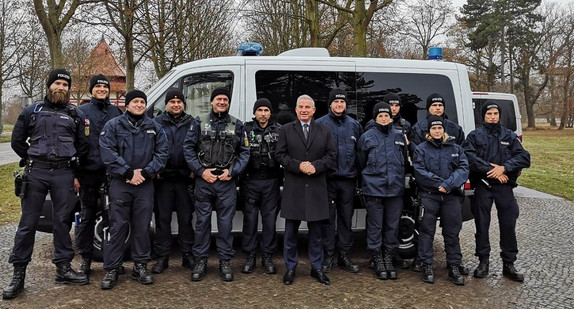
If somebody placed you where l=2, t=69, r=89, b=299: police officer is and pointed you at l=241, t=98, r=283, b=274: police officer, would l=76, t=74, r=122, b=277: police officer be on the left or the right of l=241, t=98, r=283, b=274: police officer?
left

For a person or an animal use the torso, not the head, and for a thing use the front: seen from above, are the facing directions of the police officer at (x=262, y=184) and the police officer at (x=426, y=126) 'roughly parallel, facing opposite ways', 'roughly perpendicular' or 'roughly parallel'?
roughly parallel

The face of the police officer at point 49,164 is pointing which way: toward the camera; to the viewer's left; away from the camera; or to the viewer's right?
toward the camera

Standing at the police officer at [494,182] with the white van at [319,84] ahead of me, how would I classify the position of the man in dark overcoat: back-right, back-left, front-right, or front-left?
front-left

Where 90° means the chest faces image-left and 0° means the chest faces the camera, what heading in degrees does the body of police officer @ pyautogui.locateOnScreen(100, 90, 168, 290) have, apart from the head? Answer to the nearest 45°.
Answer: approximately 0°

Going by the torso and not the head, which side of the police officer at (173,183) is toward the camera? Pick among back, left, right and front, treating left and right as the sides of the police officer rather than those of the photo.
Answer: front

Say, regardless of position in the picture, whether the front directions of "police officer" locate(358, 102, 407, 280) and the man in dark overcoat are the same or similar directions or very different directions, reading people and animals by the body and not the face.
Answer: same or similar directions

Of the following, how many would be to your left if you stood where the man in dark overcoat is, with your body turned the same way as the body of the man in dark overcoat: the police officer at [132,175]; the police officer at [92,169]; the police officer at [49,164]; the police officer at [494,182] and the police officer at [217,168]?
1

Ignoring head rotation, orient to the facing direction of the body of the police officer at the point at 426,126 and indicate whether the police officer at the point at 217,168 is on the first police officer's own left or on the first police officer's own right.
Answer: on the first police officer's own right

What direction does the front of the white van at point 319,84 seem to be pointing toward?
to the viewer's left

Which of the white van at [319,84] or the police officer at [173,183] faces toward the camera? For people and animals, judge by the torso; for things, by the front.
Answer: the police officer

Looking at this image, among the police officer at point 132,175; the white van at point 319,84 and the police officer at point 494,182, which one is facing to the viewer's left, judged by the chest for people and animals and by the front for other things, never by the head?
the white van

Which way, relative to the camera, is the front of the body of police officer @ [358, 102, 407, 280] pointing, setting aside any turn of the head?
toward the camera

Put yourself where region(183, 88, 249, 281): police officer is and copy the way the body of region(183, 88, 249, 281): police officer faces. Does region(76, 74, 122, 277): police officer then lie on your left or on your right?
on your right

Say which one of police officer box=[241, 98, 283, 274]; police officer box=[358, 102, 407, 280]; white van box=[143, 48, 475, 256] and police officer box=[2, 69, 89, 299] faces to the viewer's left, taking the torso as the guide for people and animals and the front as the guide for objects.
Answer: the white van

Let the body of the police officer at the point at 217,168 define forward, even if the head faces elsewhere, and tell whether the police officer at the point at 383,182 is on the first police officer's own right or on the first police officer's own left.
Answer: on the first police officer's own left

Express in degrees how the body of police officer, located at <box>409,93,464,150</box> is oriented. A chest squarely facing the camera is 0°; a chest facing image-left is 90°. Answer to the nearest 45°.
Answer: approximately 0°

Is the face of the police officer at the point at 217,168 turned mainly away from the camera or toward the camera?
toward the camera

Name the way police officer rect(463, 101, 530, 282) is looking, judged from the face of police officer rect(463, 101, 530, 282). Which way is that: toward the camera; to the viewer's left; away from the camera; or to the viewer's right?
toward the camera

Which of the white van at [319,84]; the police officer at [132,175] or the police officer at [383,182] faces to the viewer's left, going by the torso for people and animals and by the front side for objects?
the white van
